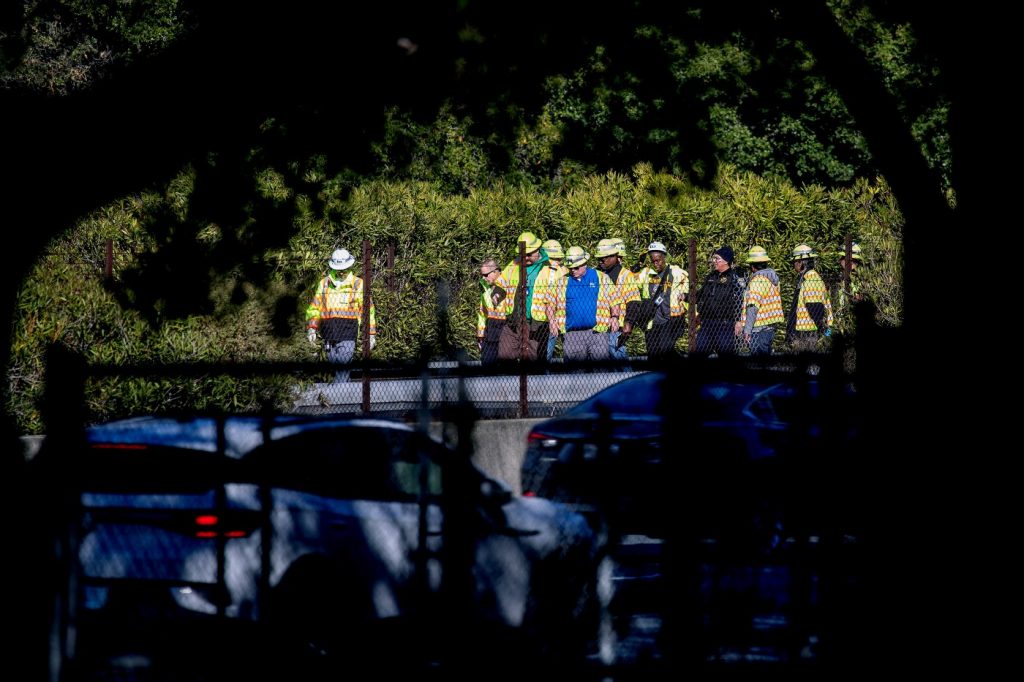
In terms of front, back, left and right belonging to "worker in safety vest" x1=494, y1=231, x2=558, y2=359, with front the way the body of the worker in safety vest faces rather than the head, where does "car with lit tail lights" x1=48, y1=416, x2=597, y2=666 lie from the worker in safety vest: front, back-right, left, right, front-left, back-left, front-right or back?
front

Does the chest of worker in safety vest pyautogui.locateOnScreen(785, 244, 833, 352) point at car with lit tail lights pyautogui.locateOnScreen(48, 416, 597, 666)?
no

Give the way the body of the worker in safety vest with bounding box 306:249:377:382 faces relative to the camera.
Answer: toward the camera

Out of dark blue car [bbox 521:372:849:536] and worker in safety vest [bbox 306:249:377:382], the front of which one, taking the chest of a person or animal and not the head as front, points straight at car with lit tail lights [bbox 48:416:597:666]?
the worker in safety vest

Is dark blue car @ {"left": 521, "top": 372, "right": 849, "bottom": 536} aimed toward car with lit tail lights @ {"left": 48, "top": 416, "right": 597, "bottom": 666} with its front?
no

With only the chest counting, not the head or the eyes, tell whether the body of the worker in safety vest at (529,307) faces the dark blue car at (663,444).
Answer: yes

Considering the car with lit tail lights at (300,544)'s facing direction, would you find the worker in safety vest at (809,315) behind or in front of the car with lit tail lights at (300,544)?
in front

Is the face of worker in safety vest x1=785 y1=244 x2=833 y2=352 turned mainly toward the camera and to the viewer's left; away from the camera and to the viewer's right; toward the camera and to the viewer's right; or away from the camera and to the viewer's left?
toward the camera and to the viewer's left

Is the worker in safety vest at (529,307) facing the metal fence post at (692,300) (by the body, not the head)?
no

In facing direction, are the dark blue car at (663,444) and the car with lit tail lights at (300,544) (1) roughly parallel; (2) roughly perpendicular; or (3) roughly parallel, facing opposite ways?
roughly parallel

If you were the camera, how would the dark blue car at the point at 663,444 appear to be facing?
facing away from the viewer and to the right of the viewer

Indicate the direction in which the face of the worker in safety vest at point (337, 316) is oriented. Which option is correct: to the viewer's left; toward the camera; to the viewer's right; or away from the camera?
toward the camera

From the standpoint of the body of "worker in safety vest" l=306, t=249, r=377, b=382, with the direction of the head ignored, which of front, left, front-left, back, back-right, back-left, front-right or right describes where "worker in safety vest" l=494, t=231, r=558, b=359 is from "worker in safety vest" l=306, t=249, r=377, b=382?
left

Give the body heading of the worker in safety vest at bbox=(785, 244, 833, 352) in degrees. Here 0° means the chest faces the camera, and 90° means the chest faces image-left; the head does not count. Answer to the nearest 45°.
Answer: approximately 90°

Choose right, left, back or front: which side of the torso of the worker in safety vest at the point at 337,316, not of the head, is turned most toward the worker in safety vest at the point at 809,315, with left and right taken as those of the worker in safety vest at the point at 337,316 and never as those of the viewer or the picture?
left

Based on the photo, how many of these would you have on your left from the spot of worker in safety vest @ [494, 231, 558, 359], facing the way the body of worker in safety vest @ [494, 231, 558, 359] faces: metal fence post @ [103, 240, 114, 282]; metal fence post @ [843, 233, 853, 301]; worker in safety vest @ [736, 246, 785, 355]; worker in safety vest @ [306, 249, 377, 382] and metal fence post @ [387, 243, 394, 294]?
2
